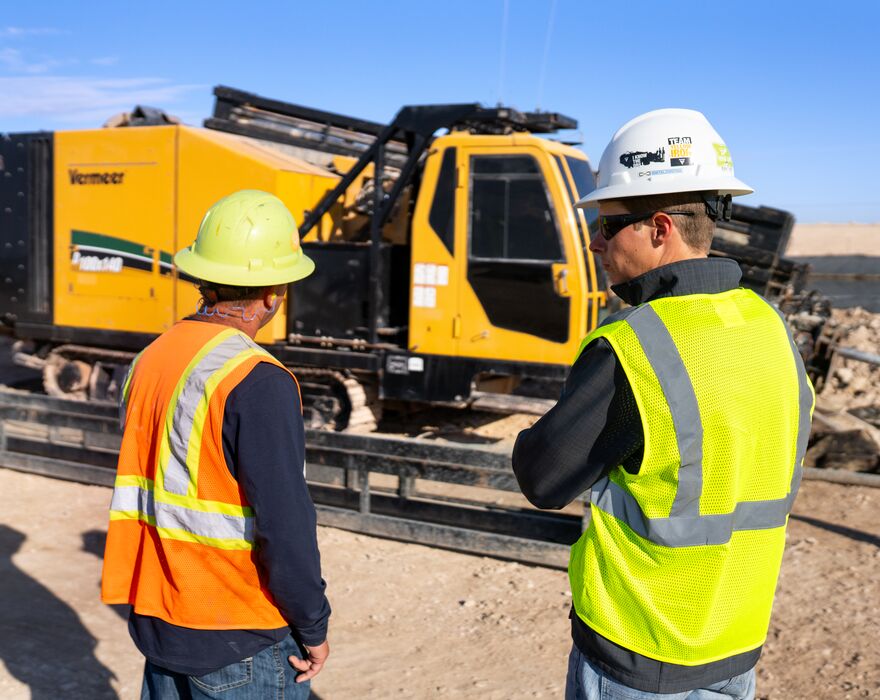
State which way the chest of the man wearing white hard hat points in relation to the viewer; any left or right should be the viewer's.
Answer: facing away from the viewer and to the left of the viewer

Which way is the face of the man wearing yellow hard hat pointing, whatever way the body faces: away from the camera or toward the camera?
away from the camera

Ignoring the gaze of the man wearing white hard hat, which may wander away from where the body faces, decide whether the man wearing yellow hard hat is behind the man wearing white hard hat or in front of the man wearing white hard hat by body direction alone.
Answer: in front

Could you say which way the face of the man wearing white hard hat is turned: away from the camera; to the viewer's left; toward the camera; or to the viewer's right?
to the viewer's left

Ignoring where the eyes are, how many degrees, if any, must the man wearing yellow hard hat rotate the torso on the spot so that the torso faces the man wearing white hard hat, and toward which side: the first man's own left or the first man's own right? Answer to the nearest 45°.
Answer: approximately 90° to the first man's own right

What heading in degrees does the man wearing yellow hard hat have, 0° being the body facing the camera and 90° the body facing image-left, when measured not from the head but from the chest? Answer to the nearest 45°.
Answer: approximately 225°

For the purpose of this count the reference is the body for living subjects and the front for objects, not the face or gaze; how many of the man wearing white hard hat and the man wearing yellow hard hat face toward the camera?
0
